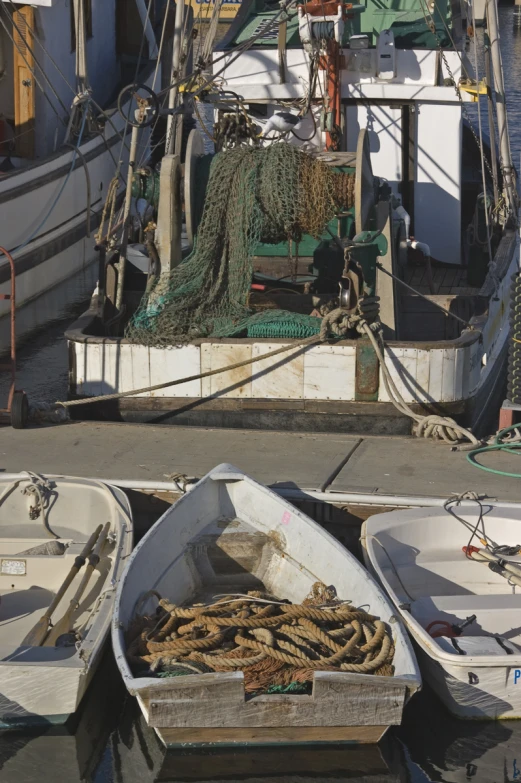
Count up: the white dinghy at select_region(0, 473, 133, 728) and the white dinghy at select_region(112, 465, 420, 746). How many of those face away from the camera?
2

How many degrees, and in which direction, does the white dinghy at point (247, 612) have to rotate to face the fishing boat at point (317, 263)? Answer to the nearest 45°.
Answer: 0° — it already faces it

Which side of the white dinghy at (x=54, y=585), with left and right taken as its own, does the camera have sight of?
back

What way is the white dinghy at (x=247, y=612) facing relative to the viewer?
away from the camera

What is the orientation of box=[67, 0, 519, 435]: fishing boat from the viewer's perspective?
away from the camera

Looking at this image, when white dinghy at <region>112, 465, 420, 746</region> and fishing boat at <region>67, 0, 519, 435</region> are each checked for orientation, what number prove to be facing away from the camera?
2

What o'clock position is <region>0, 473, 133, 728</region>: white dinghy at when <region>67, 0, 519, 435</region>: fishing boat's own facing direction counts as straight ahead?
The white dinghy is roughly at 7 o'clock from the fishing boat.

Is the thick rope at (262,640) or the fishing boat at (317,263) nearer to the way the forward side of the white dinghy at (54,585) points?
the fishing boat

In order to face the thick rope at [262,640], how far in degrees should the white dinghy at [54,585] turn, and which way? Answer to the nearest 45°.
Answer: approximately 135° to its right

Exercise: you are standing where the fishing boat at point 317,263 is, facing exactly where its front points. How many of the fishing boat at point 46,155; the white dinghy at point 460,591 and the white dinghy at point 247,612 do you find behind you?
2

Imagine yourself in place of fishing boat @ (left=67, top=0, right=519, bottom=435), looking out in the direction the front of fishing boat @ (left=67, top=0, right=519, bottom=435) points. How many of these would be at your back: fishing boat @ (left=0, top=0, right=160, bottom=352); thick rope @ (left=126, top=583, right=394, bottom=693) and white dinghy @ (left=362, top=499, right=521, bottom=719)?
2
